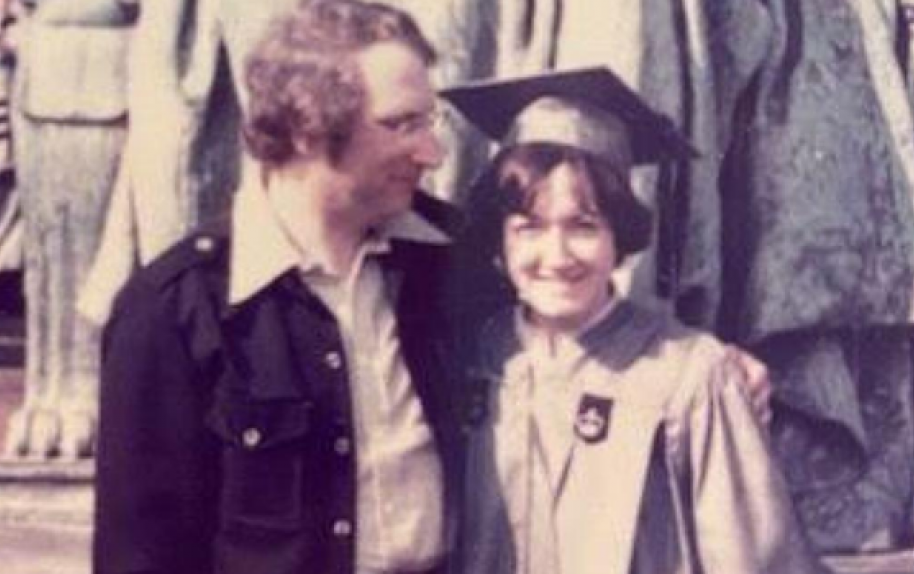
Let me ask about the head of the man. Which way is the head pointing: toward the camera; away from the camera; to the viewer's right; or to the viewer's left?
to the viewer's right

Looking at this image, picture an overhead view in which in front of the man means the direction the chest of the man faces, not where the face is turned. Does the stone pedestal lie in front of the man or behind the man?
behind

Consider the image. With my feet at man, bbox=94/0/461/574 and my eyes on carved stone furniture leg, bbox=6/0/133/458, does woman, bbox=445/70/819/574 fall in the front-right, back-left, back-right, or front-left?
back-right

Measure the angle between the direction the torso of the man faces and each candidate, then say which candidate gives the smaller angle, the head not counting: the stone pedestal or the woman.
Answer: the woman

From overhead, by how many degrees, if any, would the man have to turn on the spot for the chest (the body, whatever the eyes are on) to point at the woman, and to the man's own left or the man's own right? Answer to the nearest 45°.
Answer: approximately 45° to the man's own left

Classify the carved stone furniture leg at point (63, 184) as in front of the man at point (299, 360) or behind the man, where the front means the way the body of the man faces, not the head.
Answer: behind

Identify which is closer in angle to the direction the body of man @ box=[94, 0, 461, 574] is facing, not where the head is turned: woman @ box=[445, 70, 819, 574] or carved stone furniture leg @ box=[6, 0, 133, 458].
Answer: the woman

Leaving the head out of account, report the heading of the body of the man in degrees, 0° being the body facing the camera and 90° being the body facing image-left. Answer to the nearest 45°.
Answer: approximately 315°
